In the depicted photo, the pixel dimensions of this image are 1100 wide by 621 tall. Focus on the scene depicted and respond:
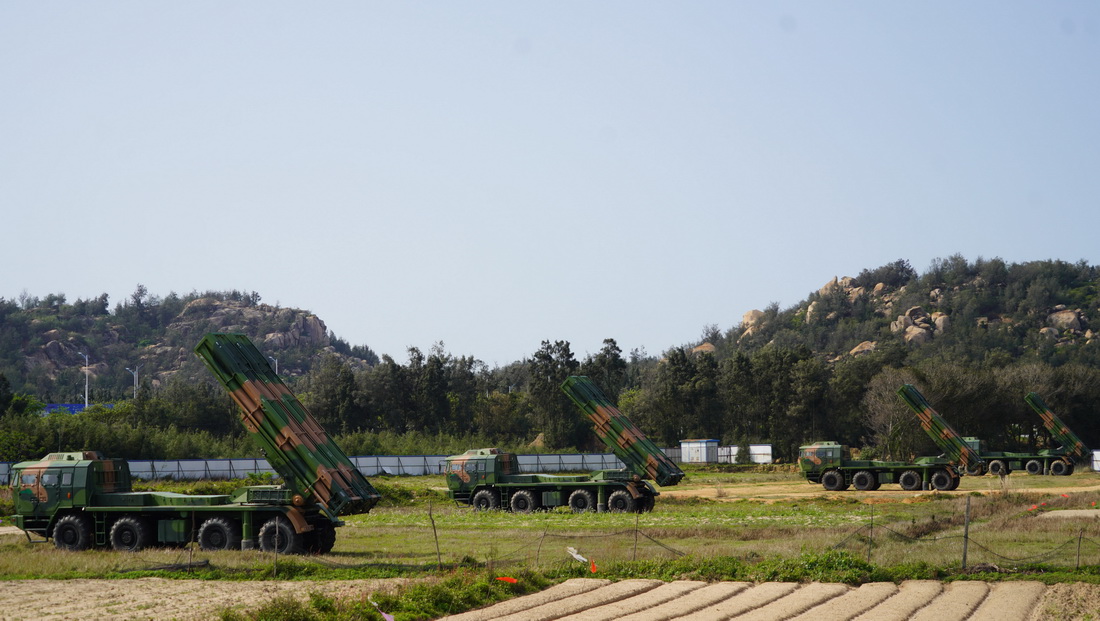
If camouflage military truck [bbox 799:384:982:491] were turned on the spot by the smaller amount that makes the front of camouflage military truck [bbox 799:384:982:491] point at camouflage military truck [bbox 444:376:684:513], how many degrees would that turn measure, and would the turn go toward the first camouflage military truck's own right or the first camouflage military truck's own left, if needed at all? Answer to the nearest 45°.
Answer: approximately 45° to the first camouflage military truck's own left

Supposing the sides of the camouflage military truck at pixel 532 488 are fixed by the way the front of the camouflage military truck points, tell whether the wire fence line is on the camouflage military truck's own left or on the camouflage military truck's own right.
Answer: on the camouflage military truck's own left

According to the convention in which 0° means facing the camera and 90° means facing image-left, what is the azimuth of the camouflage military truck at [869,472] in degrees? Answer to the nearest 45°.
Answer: approximately 90°

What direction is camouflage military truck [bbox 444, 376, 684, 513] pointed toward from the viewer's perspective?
to the viewer's left

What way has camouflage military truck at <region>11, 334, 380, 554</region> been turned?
to the viewer's left

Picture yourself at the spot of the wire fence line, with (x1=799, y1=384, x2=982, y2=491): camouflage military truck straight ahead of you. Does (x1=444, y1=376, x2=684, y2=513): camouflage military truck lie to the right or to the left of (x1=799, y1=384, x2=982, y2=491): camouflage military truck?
left

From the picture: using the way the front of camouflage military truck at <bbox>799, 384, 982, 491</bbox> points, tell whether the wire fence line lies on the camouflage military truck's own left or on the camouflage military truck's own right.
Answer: on the camouflage military truck's own left

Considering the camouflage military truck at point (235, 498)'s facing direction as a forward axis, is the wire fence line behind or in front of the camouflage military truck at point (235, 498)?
behind
